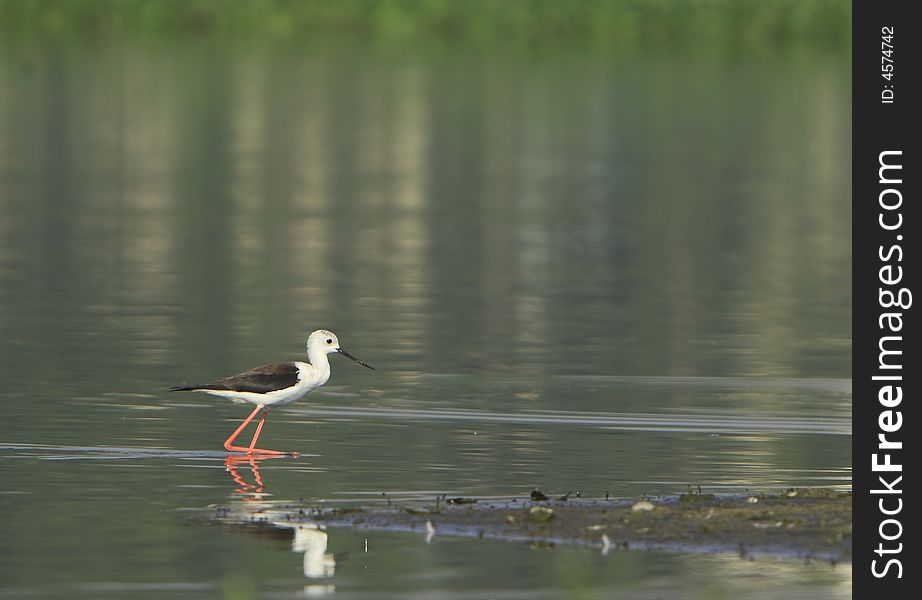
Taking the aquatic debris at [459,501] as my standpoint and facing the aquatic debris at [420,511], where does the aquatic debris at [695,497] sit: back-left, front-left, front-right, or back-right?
back-left

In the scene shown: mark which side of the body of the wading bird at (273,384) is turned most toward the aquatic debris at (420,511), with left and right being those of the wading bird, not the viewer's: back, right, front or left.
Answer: right

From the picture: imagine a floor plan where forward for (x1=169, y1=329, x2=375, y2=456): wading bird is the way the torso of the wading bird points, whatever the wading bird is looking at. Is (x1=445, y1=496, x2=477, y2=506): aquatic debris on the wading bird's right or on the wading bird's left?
on the wading bird's right

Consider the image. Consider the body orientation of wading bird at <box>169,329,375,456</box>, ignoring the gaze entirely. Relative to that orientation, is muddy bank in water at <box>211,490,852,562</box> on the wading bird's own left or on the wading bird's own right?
on the wading bird's own right

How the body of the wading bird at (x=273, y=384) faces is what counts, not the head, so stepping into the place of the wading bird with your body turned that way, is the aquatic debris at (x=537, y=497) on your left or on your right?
on your right

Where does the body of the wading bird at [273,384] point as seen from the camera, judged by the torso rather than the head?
to the viewer's right

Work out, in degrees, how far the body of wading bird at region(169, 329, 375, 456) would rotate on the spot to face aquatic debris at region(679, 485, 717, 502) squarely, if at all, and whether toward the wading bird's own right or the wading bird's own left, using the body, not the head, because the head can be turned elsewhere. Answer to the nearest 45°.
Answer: approximately 45° to the wading bird's own right
